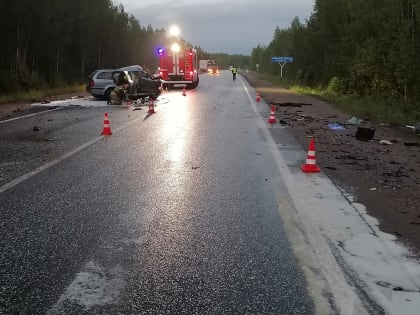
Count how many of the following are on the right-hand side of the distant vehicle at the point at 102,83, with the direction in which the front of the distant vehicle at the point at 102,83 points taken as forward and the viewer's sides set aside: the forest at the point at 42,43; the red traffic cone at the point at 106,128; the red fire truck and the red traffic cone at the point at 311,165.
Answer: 2

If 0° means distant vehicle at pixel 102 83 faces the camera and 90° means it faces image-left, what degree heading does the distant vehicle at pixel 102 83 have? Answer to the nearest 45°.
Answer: approximately 270°

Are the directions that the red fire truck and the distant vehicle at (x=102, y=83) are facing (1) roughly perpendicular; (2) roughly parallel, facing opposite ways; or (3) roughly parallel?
roughly perpendicular

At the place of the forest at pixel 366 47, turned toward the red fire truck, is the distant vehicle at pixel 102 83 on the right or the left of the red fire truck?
left

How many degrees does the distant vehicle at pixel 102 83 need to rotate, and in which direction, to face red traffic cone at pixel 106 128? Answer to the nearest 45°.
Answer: approximately 90° to its right
